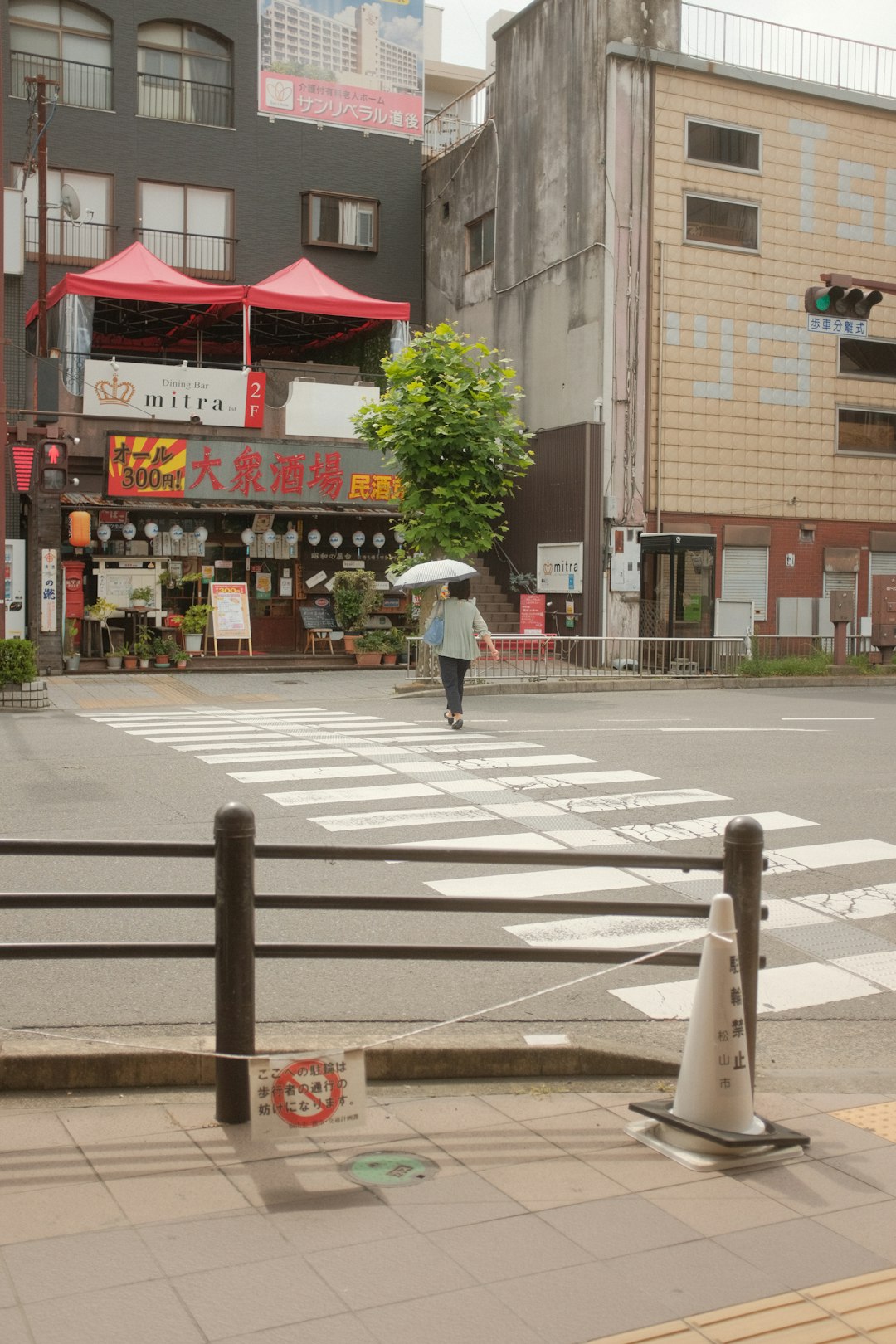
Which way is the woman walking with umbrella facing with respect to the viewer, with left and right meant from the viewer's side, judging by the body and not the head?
facing away from the viewer

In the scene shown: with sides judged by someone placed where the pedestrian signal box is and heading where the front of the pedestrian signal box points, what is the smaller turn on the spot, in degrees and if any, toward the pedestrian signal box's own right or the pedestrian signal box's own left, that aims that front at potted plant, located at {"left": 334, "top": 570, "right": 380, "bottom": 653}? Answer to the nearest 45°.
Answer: approximately 135° to the pedestrian signal box's own left

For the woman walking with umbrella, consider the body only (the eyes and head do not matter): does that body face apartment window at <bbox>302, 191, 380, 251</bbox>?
yes

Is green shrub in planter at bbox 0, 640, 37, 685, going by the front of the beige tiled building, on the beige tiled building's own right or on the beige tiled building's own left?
on the beige tiled building's own right
